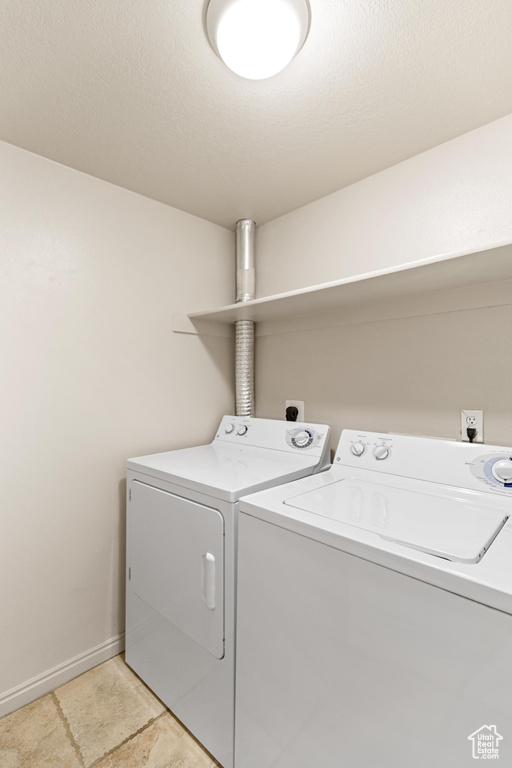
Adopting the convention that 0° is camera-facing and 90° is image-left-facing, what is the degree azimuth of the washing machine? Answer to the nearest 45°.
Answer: approximately 45°

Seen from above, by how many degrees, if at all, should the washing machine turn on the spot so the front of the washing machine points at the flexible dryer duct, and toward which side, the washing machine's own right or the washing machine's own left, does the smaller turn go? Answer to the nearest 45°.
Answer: approximately 90° to the washing machine's own right

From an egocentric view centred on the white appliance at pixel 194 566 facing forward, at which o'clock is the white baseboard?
The white baseboard is roughly at 2 o'clock from the white appliance.

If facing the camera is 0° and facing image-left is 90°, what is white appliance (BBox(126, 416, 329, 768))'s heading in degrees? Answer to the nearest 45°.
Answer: approximately 45°

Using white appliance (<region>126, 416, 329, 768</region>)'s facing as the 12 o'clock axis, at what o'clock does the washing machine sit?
The washing machine is roughly at 9 o'clock from the white appliance.
